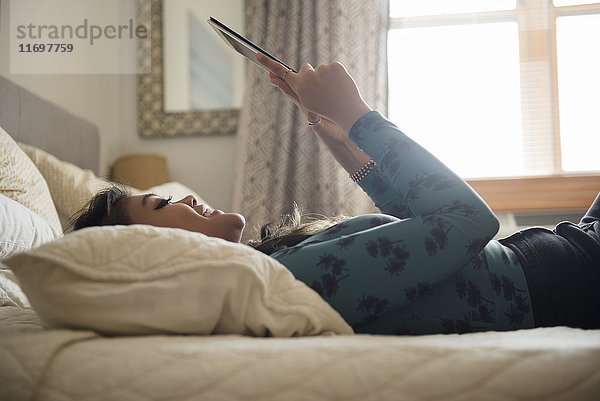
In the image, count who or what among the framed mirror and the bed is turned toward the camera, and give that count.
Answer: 1

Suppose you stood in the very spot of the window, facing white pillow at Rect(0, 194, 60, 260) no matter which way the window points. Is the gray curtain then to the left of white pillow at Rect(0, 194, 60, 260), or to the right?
right

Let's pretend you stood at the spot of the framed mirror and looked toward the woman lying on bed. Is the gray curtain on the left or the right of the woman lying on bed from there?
left

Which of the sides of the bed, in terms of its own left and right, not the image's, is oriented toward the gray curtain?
left

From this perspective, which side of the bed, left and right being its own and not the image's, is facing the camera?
right

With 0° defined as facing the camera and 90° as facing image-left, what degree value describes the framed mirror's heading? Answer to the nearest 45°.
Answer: approximately 0°

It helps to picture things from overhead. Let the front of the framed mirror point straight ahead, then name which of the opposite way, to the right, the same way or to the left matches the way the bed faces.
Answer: to the left

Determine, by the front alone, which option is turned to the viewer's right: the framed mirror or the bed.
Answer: the bed

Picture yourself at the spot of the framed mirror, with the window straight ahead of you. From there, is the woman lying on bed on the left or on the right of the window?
right
